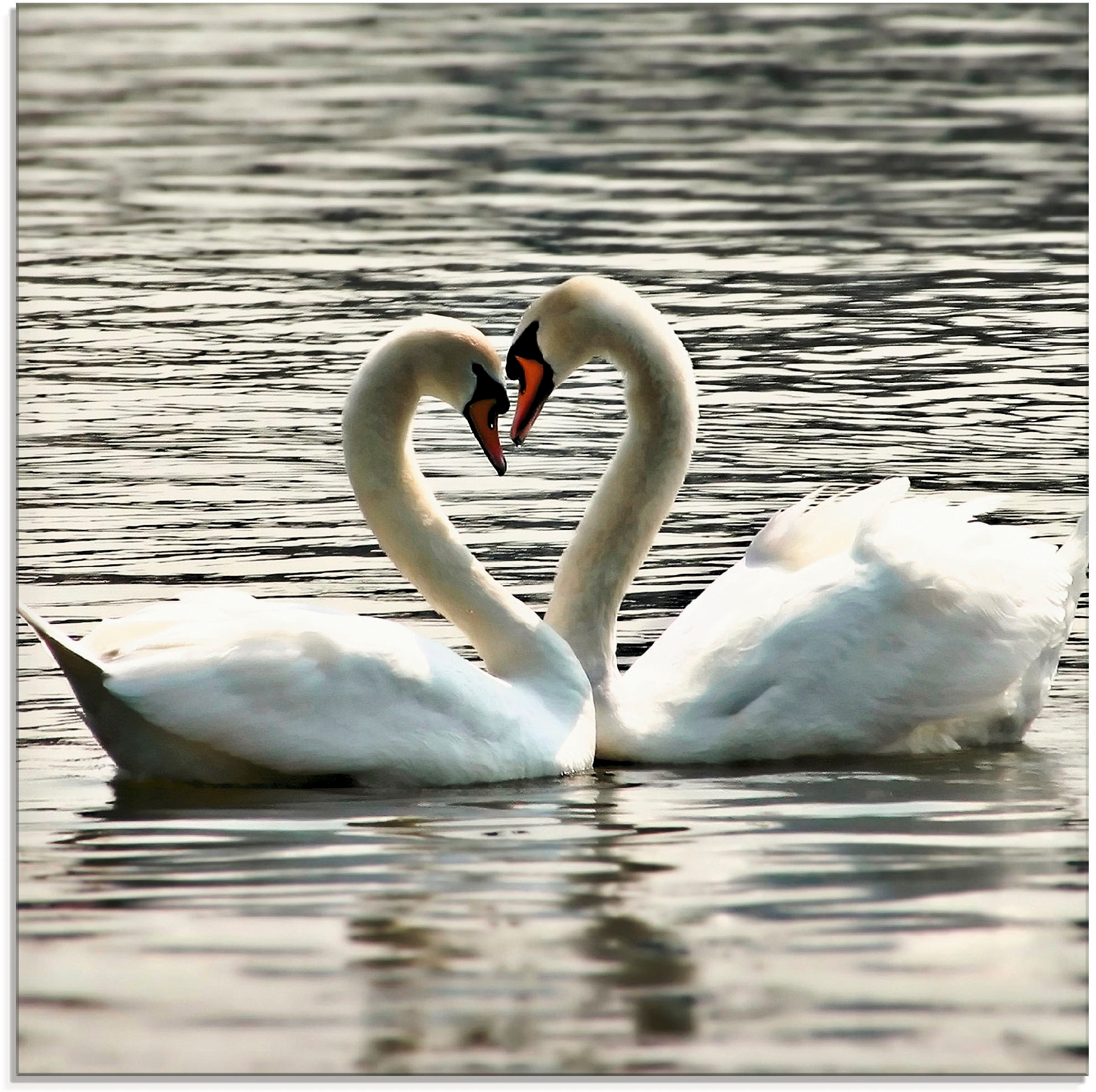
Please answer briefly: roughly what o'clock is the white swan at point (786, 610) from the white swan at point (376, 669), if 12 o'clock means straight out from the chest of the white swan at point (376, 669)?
the white swan at point (786, 610) is roughly at 11 o'clock from the white swan at point (376, 669).

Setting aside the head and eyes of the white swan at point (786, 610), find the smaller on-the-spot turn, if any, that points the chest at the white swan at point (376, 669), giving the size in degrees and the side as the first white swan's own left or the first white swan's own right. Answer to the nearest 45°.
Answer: approximately 45° to the first white swan's own left

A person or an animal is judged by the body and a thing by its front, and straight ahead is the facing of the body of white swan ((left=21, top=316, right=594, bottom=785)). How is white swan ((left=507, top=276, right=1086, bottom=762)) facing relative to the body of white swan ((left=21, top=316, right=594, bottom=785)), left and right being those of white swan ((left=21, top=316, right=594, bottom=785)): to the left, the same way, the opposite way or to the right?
the opposite way

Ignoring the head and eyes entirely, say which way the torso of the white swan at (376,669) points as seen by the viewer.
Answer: to the viewer's right

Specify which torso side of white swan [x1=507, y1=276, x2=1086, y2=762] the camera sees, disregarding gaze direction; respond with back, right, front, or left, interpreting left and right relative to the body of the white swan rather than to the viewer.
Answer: left

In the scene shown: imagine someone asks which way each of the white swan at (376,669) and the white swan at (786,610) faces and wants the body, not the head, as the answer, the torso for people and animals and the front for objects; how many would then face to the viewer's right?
1
